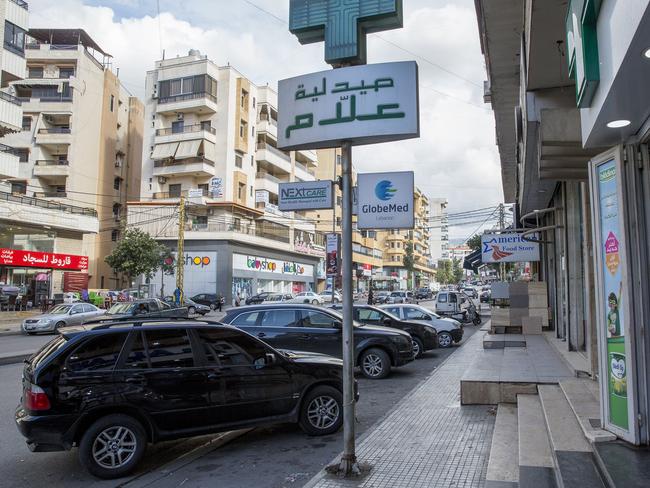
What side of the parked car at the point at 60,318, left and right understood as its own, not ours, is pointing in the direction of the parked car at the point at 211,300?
back

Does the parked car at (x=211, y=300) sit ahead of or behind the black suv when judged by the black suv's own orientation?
ahead

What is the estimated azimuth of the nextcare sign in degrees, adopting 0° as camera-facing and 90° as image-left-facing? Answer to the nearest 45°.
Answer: approximately 0°

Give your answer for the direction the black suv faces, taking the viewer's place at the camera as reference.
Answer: facing away from the viewer and to the right of the viewer

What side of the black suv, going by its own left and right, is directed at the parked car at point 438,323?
front

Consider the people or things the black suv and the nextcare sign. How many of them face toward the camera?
1

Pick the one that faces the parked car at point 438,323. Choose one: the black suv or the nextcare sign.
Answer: the black suv

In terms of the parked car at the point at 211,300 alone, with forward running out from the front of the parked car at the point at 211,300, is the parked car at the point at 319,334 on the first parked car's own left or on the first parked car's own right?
on the first parked car's own left

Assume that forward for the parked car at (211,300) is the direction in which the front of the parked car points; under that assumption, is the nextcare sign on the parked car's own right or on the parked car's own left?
on the parked car's own left

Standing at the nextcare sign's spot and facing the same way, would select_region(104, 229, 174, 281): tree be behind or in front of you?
behind

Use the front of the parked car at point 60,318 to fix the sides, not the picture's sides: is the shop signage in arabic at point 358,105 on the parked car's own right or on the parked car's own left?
on the parked car's own left

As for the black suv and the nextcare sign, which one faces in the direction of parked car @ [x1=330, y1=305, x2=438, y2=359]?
the black suv
